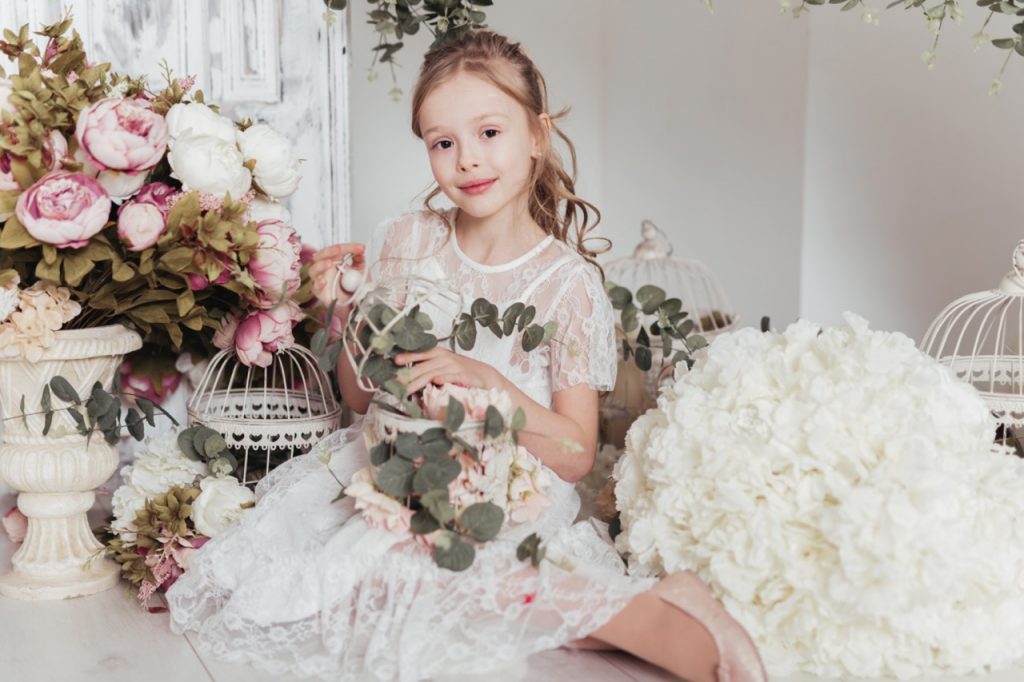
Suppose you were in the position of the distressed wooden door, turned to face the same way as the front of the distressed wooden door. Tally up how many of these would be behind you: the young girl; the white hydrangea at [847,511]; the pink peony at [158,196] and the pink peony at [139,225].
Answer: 0

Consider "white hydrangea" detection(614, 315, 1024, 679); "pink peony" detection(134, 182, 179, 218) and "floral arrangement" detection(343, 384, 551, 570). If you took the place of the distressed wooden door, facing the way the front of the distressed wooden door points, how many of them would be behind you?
0

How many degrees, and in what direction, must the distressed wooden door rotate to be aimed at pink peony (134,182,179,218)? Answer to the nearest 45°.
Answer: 0° — it already faces it

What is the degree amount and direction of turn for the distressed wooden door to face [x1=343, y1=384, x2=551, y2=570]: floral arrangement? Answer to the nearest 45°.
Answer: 0° — it already faces it

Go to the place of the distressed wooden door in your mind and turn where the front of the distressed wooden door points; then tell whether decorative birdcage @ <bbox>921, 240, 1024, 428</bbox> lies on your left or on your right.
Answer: on your left

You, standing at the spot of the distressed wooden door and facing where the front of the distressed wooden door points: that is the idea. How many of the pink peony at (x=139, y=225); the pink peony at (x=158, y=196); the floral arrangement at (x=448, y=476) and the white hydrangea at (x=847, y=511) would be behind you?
0

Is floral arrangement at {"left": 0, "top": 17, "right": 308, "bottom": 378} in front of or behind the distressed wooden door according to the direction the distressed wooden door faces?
in front

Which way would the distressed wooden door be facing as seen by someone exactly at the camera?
facing the viewer

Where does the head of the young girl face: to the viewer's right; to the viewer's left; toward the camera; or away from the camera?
toward the camera

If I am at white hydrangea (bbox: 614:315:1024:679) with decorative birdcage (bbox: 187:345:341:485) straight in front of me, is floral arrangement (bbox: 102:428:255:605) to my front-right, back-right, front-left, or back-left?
front-left

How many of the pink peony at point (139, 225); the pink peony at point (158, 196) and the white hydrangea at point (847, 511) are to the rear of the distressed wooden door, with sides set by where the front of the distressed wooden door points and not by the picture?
0
